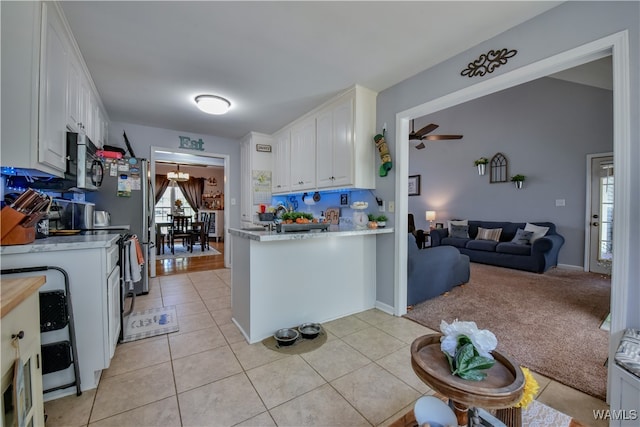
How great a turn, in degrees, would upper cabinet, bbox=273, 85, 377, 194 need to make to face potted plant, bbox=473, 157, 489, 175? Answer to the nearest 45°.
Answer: approximately 180°

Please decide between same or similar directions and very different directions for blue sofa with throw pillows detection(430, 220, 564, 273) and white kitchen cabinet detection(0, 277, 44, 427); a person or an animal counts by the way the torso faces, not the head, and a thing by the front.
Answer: very different directions

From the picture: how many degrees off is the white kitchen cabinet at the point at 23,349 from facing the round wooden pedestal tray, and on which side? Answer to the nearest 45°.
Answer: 0° — it already faces it

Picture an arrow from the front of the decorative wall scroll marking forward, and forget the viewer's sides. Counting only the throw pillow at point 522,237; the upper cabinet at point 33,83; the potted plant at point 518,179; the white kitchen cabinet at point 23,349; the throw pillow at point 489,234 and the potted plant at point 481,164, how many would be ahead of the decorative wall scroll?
2

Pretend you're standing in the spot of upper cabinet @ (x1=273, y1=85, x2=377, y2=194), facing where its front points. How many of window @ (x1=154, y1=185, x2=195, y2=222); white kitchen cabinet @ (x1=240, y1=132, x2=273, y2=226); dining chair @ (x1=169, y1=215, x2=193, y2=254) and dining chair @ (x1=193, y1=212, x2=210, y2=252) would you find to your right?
4

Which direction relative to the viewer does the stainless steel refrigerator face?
to the viewer's right

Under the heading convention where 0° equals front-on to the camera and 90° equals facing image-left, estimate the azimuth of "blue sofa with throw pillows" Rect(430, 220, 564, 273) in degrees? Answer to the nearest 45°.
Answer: approximately 45°

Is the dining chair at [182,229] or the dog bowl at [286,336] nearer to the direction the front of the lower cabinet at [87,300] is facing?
the dog bowl

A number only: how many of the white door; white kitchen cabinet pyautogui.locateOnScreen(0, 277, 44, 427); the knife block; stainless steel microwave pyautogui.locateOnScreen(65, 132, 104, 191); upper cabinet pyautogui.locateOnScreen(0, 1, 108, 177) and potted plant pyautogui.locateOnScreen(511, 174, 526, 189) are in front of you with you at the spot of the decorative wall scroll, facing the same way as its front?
4

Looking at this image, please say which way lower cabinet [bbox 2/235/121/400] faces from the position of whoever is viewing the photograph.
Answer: facing to the right of the viewer
